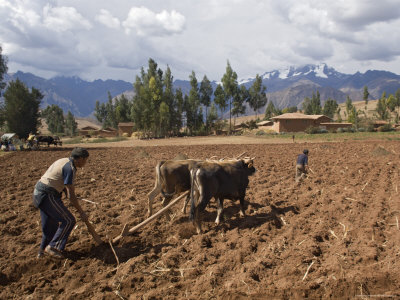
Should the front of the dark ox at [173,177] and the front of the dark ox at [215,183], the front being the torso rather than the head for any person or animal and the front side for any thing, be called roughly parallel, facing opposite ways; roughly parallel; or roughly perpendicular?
roughly parallel

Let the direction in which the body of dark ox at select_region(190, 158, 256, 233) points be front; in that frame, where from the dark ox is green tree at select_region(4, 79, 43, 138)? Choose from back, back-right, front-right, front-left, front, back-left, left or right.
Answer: left

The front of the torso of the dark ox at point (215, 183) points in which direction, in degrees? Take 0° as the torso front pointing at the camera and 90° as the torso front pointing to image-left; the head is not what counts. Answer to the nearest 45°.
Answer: approximately 225°

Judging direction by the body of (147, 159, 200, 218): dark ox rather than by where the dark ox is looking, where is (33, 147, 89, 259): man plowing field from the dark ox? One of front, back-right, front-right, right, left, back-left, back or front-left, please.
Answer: back

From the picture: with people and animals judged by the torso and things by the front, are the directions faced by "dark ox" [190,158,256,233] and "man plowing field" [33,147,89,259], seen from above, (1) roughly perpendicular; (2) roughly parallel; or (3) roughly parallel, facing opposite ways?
roughly parallel

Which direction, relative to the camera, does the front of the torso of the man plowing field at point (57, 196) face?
to the viewer's right

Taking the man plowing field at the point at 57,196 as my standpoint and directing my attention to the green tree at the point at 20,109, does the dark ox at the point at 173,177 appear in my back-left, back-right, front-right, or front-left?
front-right

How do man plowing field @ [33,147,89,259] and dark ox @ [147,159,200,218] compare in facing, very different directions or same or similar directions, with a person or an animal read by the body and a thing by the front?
same or similar directions

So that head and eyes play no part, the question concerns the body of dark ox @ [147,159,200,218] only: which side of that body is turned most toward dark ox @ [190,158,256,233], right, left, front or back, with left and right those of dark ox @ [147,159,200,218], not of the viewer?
right

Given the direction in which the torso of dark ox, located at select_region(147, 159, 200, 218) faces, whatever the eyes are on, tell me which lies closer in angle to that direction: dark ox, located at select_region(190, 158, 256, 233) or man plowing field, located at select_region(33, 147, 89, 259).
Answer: the dark ox

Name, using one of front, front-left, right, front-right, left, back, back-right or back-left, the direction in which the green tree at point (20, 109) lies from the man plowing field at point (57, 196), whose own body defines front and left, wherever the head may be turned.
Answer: left

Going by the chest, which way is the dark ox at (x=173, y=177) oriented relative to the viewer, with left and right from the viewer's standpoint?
facing away from the viewer and to the right of the viewer

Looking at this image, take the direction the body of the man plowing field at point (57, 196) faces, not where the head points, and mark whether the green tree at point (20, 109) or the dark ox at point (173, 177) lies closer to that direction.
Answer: the dark ox

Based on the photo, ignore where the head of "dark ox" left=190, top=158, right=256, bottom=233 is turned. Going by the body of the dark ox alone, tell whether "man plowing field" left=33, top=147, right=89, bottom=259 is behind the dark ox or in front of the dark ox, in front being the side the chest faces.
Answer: behind

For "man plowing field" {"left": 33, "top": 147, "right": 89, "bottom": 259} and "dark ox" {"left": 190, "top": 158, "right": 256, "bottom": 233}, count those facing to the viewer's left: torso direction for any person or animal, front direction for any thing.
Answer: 0

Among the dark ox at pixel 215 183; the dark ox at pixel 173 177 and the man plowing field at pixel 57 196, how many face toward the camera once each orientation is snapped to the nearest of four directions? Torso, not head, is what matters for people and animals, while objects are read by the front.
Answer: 0
